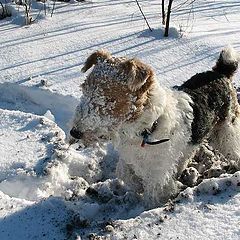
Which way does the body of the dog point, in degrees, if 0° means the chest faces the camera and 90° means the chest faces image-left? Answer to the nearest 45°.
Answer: approximately 45°
